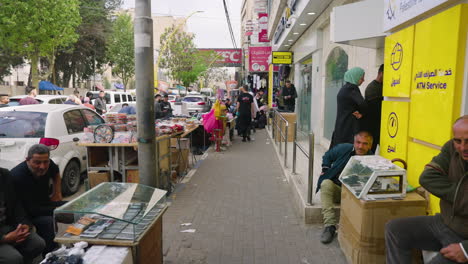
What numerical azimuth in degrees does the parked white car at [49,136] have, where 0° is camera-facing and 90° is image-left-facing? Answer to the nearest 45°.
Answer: approximately 225°

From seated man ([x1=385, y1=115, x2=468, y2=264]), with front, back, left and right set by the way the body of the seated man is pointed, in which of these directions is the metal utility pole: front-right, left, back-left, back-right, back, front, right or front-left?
front-right

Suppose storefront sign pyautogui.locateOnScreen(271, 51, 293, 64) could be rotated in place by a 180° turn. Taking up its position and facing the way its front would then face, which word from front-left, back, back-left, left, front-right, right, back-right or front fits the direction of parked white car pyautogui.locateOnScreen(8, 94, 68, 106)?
back-left

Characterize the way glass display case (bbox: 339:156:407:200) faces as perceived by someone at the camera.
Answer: facing to the left of the viewer

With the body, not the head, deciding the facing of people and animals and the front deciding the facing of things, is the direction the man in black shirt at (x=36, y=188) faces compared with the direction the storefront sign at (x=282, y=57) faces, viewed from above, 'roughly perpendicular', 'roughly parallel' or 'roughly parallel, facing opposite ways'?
roughly perpendicular

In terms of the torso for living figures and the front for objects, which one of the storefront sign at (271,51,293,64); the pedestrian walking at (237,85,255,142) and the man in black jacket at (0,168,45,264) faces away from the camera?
the pedestrian walking

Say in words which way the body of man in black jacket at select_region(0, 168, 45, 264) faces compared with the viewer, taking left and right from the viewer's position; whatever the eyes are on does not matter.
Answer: facing the viewer and to the right of the viewer
